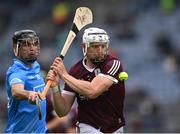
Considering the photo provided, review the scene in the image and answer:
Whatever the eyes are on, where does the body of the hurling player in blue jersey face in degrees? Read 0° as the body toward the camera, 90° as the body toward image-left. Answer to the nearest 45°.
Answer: approximately 315°

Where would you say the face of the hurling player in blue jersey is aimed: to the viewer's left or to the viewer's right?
to the viewer's right

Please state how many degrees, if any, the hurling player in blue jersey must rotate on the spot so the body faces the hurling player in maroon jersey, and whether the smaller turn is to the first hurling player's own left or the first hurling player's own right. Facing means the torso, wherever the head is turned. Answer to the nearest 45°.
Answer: approximately 45° to the first hurling player's own left
